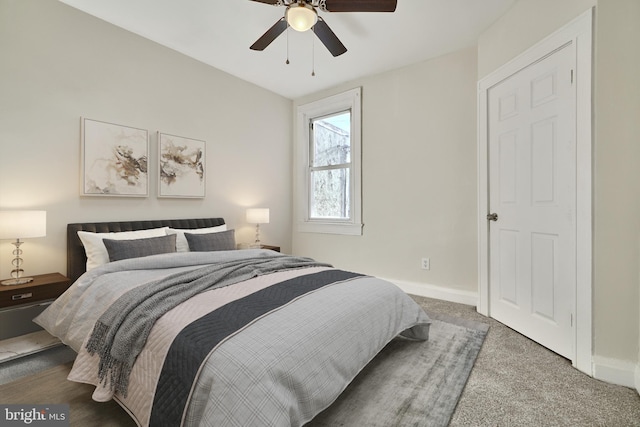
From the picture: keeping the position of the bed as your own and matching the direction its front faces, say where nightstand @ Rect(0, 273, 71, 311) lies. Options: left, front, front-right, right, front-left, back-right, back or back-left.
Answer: back

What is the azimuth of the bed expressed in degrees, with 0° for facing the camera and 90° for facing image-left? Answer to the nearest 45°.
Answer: approximately 315°

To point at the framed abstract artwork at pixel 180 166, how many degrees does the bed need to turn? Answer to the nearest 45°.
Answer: approximately 135° to its left

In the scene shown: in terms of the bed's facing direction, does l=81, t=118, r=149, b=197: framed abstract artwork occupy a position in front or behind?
behind

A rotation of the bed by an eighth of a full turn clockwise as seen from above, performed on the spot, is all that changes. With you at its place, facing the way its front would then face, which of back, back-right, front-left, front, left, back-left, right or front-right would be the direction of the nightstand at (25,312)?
back-right

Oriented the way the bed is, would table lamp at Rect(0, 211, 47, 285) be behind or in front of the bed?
behind

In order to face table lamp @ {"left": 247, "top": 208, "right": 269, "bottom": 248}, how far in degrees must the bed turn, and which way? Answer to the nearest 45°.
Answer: approximately 135° to its left

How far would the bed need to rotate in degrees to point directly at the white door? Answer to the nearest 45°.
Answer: approximately 45° to its left

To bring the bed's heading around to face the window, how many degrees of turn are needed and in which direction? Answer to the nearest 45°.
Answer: approximately 90° to its left

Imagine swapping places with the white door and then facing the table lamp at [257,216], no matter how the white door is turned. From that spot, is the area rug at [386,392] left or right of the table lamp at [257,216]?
left
